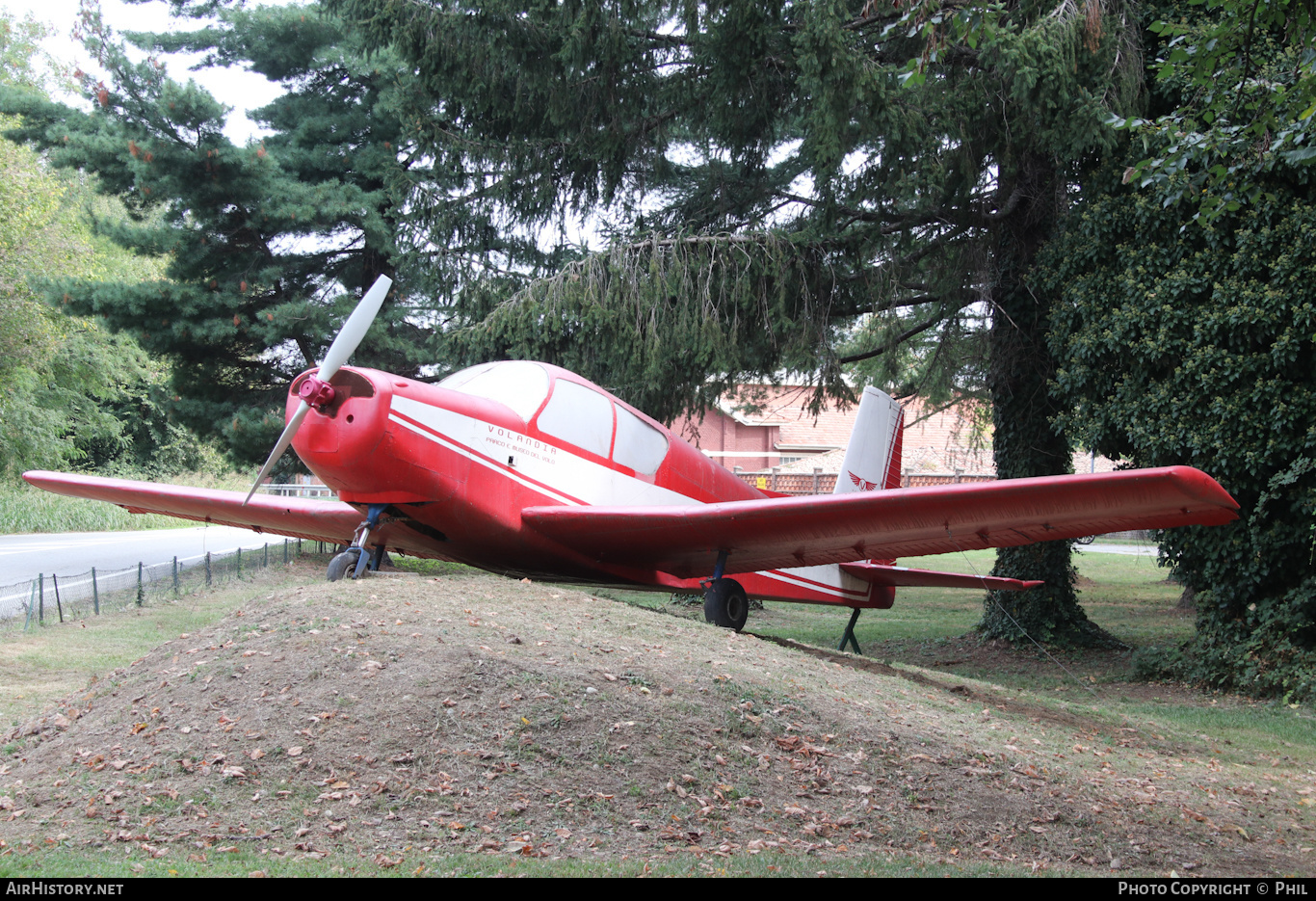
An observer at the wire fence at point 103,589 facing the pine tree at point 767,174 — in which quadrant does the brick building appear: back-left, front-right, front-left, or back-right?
front-left

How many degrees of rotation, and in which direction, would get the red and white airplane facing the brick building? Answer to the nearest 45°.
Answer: approximately 135° to its right

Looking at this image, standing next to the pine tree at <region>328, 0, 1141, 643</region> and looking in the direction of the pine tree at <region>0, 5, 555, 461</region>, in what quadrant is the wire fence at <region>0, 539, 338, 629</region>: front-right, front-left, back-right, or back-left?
front-left

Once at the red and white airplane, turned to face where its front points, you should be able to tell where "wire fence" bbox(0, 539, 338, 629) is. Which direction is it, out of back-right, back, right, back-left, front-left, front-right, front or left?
right

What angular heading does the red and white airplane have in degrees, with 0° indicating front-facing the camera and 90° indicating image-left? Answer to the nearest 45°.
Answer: approximately 45°
